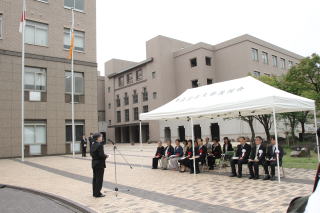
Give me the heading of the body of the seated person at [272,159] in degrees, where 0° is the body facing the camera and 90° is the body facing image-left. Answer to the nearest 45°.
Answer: approximately 45°

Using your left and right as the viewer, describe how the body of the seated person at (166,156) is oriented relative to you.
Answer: facing the viewer and to the left of the viewer

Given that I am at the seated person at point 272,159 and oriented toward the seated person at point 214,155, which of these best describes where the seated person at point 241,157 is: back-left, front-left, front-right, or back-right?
front-left

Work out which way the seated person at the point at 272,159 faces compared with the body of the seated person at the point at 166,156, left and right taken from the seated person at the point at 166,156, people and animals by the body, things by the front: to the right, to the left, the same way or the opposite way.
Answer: the same way

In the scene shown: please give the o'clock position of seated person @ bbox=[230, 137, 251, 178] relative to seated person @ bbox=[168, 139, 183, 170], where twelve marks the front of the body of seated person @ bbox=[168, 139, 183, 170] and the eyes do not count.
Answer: seated person @ bbox=[230, 137, 251, 178] is roughly at 9 o'clock from seated person @ bbox=[168, 139, 183, 170].

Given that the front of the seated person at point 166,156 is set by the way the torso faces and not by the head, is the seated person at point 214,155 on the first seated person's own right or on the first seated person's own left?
on the first seated person's own left

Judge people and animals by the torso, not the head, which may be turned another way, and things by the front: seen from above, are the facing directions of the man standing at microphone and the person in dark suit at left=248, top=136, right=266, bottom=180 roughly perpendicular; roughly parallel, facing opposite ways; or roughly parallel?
roughly parallel, facing opposite ways

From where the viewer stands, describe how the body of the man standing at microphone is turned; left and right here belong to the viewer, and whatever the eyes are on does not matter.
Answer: facing to the right of the viewer

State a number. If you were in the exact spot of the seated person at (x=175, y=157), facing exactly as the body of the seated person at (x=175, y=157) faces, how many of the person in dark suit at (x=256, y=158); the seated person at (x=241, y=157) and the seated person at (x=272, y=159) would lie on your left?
3

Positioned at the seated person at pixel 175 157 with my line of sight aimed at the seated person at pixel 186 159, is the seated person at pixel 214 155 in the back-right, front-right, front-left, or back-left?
front-left

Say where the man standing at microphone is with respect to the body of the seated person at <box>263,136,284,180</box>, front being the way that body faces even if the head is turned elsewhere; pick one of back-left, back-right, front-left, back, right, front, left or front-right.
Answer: front

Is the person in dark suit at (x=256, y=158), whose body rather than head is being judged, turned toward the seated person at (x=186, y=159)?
no
